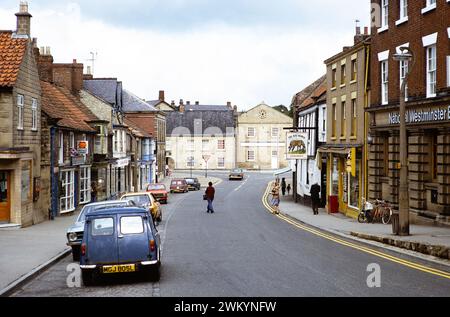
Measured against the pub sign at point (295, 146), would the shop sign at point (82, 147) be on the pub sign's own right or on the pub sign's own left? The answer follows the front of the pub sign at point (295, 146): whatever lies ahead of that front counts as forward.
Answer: on the pub sign's own right

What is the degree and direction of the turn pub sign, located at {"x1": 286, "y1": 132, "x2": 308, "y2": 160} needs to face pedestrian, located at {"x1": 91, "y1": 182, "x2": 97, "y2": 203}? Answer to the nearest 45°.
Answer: approximately 90° to its right

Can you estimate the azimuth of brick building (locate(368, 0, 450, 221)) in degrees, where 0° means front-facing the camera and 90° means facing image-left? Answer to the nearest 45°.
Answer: approximately 45°

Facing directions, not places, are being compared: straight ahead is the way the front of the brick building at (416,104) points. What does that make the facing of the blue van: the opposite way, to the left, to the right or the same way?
to the right

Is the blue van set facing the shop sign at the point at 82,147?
yes

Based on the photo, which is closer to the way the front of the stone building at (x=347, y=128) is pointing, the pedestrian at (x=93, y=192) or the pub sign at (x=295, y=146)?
the pedestrian

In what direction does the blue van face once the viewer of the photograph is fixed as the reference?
facing away from the viewer

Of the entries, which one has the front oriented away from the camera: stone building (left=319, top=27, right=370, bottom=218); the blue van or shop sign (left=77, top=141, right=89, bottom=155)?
the blue van

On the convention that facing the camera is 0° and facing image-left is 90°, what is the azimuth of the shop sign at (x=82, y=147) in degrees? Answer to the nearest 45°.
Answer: approximately 0°
